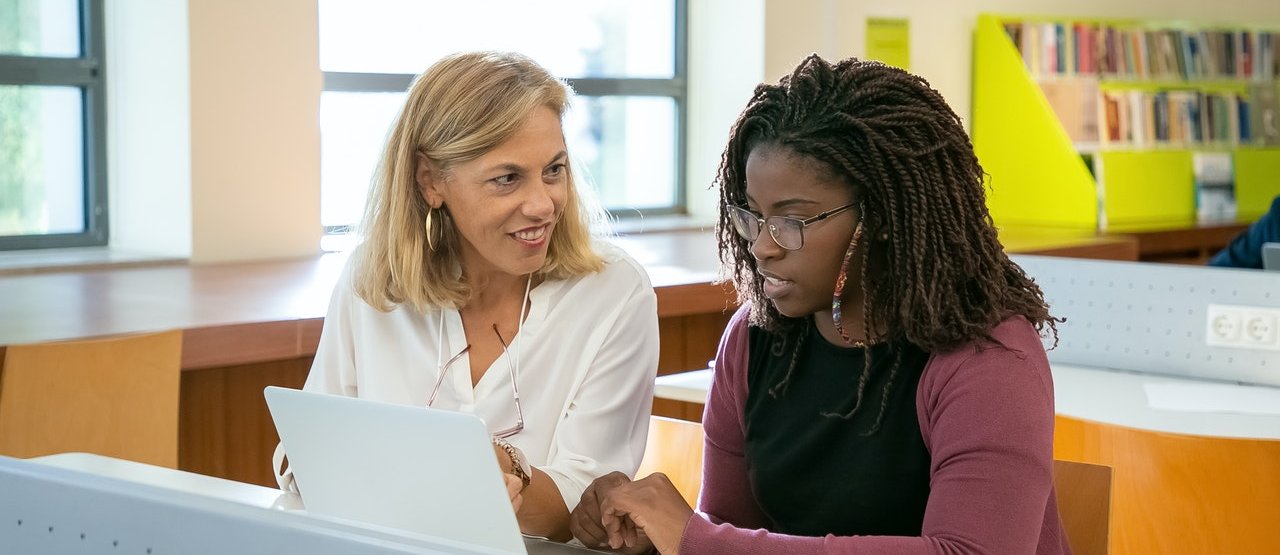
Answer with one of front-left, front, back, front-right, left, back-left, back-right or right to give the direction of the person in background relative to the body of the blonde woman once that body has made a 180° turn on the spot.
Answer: front-right

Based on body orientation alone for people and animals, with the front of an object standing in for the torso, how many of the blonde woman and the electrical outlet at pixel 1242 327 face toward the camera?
2

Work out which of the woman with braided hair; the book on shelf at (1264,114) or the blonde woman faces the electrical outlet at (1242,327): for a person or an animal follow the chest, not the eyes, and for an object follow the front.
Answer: the book on shelf

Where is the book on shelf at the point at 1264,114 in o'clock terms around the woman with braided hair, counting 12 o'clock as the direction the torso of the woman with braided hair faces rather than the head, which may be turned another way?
The book on shelf is roughly at 5 o'clock from the woman with braided hair.

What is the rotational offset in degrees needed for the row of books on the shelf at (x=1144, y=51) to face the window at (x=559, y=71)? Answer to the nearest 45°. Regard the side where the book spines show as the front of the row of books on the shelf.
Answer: approximately 45° to its right

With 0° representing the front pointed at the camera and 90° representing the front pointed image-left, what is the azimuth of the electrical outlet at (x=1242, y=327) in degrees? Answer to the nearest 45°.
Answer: approximately 0°

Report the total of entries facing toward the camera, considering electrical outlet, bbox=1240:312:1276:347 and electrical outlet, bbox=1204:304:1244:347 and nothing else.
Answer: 2

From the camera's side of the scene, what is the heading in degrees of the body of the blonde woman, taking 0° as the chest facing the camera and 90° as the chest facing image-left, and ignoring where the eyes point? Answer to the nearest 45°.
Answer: approximately 0°

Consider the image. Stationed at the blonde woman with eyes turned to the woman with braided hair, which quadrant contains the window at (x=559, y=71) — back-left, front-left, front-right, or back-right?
back-left
